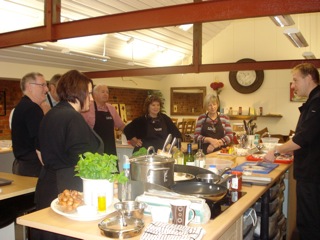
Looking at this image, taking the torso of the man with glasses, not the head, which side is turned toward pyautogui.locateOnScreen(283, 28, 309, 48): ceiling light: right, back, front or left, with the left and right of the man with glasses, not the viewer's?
front

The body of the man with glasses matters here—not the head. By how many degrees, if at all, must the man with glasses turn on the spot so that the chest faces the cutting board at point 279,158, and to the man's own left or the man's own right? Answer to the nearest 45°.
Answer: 0° — they already face it

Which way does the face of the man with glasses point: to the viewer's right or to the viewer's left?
to the viewer's right

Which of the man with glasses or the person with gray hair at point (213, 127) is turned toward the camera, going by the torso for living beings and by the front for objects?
the person with gray hair

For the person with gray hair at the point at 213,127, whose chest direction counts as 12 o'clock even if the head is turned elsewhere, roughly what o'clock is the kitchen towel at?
The kitchen towel is roughly at 12 o'clock from the person with gray hair.

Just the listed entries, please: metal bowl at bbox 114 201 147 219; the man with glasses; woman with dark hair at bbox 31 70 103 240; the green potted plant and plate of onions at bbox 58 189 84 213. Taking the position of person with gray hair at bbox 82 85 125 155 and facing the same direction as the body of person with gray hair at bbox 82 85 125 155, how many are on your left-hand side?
0

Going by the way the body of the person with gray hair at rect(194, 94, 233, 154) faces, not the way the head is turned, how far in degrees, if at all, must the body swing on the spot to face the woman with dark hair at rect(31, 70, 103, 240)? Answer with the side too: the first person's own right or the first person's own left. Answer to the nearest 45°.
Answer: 0° — they already face them

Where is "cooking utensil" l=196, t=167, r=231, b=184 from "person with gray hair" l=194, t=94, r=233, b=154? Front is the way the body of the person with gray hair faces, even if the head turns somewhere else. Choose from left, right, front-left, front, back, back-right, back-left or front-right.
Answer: front

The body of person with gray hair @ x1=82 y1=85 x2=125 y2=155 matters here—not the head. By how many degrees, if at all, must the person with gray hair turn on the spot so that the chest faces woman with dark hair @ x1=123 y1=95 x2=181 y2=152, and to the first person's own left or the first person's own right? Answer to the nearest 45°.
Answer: approximately 45° to the first person's own left

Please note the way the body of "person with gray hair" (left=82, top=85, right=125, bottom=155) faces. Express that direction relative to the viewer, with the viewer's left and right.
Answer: facing the viewer and to the right of the viewer

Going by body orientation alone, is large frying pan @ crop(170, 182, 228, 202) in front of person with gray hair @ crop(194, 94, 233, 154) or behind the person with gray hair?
in front

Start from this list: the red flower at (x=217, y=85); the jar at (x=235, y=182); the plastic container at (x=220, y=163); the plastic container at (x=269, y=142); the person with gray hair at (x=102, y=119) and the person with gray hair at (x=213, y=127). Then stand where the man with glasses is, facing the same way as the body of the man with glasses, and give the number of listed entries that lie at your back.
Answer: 0

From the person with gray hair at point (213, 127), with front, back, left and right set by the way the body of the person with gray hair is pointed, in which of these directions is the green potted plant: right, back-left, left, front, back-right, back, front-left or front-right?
front

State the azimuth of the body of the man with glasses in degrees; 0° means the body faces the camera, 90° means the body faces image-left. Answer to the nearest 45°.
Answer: approximately 270°

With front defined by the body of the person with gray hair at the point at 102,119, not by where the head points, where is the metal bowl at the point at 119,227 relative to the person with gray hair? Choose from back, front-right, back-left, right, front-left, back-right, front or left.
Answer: front-right

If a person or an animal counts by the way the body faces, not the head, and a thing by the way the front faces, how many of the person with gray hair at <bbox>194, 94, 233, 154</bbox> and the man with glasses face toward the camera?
1

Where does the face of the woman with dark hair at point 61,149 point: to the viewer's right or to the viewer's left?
to the viewer's right

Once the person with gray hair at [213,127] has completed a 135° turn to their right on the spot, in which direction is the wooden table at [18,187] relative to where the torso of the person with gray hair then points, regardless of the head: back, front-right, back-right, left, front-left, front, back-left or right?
left

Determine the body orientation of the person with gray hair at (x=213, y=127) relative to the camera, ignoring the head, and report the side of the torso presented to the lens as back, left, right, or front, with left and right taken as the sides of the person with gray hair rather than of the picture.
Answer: front

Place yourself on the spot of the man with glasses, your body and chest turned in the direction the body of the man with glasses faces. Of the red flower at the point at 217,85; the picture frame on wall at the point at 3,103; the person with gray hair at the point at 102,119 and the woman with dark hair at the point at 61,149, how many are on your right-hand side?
1
